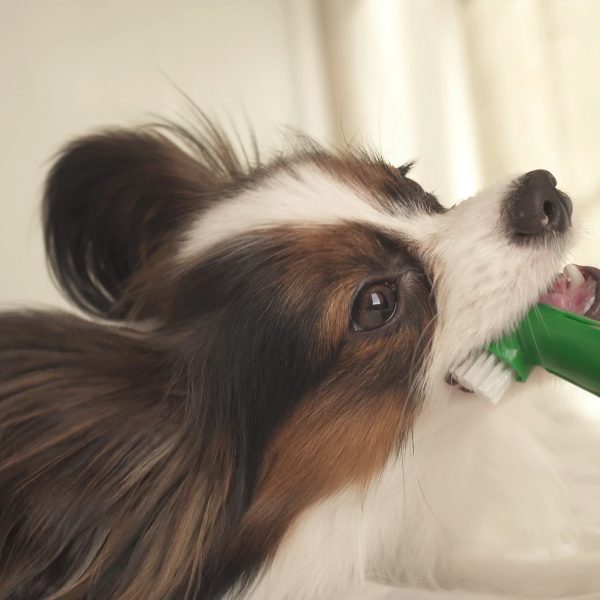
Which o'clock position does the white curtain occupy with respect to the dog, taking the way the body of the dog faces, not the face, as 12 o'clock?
The white curtain is roughly at 10 o'clock from the dog.

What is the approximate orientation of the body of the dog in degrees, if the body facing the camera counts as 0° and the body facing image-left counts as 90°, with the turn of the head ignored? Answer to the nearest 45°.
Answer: approximately 270°
